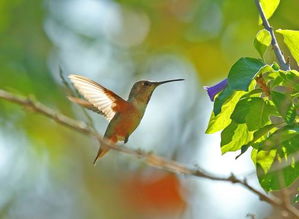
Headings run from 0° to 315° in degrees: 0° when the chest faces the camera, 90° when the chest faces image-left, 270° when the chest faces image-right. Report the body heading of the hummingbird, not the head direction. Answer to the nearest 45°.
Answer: approximately 270°
